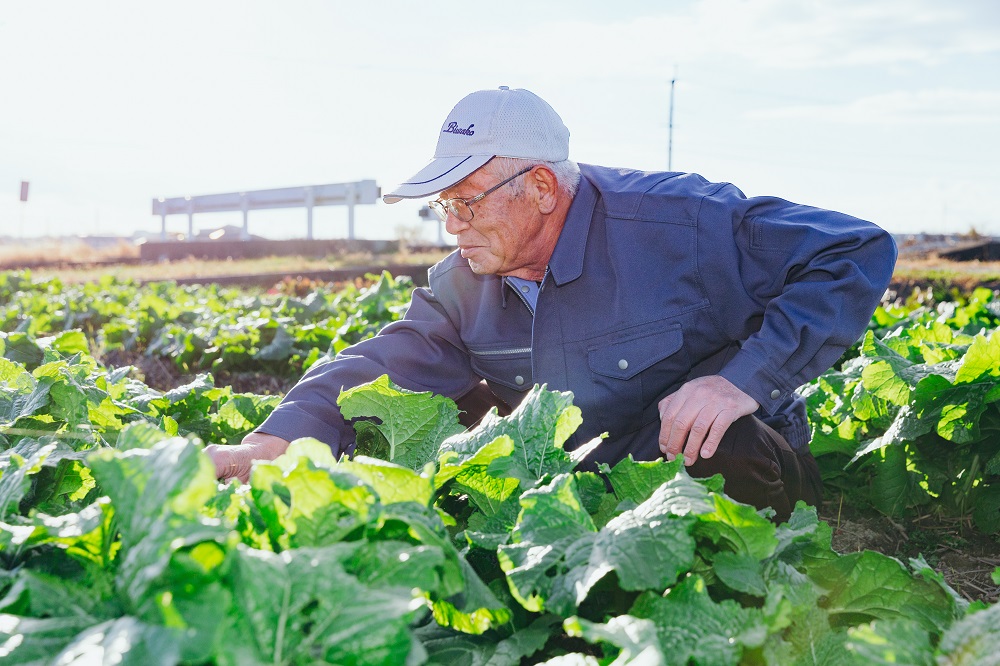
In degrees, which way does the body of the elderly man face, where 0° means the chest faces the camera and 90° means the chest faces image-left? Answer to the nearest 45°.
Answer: approximately 45°

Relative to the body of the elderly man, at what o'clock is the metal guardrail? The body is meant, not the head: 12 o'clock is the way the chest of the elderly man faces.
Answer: The metal guardrail is roughly at 4 o'clock from the elderly man.
